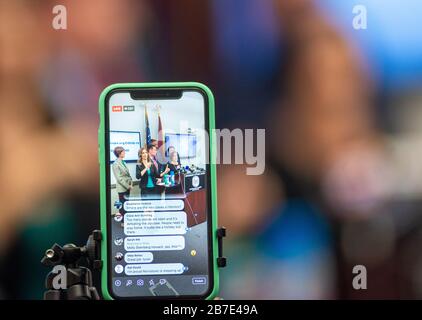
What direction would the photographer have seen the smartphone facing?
facing the viewer
